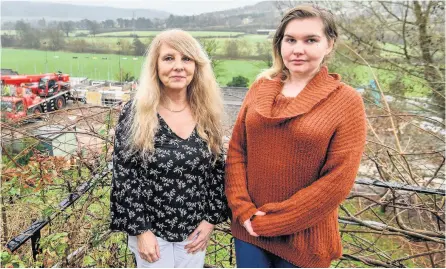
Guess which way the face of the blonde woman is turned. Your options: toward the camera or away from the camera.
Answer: toward the camera

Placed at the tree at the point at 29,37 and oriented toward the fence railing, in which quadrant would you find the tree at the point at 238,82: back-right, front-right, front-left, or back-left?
front-left

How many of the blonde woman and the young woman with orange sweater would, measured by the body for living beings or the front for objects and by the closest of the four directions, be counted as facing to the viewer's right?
0

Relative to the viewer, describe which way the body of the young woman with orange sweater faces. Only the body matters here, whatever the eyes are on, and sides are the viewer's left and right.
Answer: facing the viewer and to the left of the viewer

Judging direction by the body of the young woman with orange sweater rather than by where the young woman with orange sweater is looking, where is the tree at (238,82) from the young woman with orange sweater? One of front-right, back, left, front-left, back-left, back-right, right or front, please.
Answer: back-right

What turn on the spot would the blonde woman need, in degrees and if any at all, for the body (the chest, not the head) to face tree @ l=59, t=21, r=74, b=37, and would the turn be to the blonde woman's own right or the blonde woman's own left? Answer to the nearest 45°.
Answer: approximately 180°
